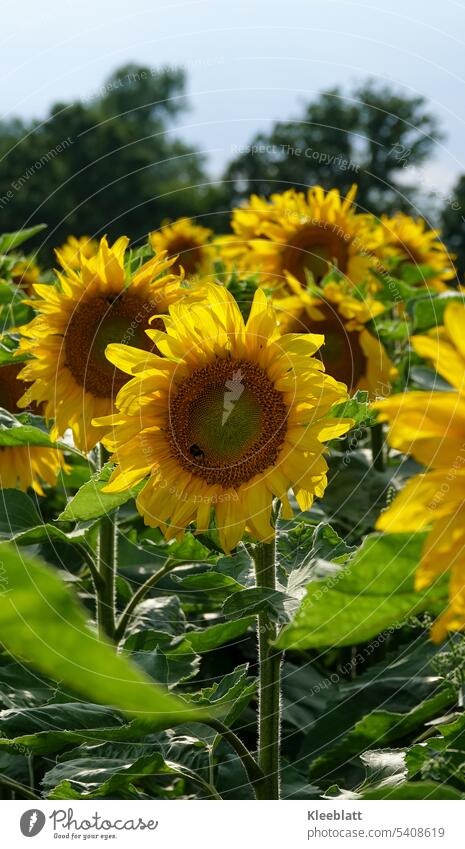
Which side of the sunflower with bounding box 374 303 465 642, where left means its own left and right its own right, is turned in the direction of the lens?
front

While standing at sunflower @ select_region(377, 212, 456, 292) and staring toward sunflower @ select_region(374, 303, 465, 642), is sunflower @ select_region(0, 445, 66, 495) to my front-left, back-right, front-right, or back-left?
front-right

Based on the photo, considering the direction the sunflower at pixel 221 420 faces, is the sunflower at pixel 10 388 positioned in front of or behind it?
behind

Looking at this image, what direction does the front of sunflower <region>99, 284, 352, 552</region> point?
toward the camera

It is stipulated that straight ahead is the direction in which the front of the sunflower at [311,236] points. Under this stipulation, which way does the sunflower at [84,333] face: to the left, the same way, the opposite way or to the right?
the same way

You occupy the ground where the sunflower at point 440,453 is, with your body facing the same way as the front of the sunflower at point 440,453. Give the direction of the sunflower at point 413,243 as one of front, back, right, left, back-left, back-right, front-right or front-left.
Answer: back
